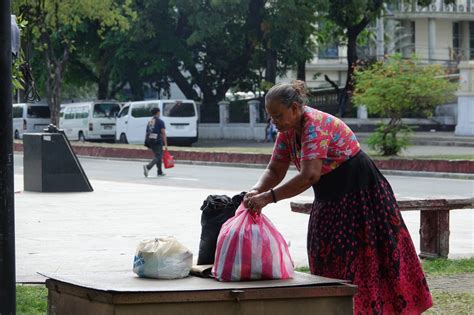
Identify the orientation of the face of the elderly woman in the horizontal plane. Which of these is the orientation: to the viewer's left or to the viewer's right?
to the viewer's left

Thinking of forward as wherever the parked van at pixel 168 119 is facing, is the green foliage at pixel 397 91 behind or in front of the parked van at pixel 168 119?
behind

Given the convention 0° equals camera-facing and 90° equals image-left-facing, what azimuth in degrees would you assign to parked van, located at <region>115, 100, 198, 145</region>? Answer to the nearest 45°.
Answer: approximately 135°

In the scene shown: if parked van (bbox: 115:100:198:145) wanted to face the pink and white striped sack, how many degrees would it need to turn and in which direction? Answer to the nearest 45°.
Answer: approximately 135° to its left

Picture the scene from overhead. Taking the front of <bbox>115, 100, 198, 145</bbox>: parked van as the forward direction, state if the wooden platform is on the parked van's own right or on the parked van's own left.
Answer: on the parked van's own left

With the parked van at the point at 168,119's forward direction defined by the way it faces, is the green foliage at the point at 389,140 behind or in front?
behind

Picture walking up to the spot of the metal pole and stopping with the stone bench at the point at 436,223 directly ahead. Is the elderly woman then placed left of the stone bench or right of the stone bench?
right

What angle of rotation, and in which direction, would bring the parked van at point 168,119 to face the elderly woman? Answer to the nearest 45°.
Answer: approximately 135° to its left

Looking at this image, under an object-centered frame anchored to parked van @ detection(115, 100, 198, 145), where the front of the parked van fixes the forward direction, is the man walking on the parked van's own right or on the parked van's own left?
on the parked van's own left
